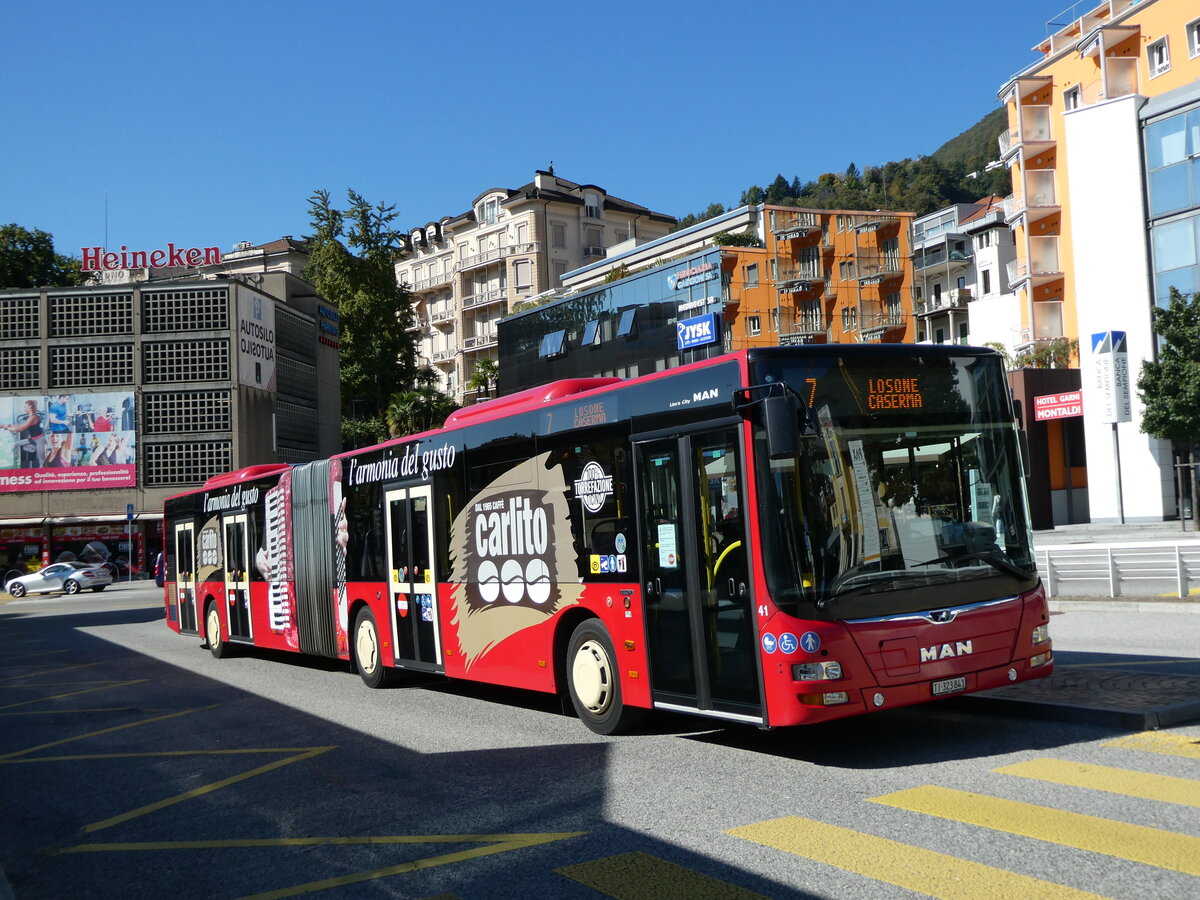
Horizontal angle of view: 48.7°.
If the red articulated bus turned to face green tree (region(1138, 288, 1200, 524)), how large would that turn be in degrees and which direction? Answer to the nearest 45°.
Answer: approximately 90° to its left

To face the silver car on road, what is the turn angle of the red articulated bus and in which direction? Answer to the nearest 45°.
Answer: approximately 180°

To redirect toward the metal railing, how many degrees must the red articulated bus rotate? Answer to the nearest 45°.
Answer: approximately 90° to its left

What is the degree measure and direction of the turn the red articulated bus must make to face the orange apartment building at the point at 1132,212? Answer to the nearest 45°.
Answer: approximately 90° to its left

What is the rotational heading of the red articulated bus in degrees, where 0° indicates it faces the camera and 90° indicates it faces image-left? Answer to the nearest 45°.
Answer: approximately 315°
